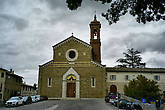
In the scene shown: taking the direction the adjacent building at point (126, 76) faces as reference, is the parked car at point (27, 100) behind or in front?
in front

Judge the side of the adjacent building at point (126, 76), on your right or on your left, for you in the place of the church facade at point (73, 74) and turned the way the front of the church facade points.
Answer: on your left

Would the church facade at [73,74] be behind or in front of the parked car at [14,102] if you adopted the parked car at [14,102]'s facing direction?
behind

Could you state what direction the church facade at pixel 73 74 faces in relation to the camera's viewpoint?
facing the viewer

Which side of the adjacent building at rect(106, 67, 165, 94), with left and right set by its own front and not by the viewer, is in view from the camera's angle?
front

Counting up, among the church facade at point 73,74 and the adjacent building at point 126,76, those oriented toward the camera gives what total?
2

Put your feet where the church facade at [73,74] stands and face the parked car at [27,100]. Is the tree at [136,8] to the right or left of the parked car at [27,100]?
left

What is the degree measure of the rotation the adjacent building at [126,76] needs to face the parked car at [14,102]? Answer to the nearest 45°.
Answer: approximately 45° to its right

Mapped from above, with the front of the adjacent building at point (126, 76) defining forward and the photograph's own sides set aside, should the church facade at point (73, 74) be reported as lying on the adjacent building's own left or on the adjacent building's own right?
on the adjacent building's own right

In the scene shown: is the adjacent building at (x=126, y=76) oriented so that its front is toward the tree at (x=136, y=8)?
yes

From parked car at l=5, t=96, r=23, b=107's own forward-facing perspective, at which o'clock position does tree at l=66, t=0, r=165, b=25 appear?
The tree is roughly at 10 o'clock from the parked car.
